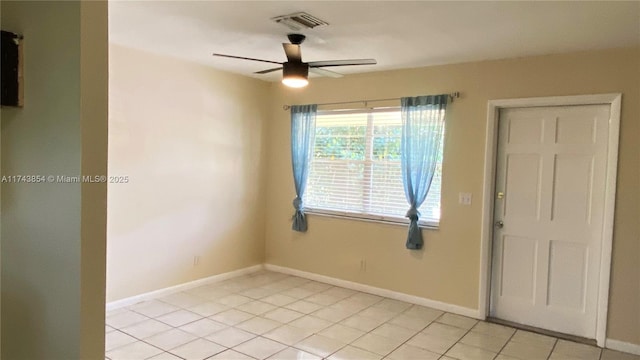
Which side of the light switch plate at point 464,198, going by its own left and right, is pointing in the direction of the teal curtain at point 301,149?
right

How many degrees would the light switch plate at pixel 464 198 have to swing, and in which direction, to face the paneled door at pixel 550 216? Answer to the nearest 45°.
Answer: approximately 90° to its left

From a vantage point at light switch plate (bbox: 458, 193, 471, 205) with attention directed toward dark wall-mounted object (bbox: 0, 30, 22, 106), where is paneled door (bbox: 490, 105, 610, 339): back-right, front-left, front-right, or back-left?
back-left

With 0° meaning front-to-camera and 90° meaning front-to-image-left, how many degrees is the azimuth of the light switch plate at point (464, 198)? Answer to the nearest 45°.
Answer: approximately 0°

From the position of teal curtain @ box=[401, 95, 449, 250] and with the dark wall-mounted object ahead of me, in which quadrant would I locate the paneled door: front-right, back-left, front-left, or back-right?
back-left

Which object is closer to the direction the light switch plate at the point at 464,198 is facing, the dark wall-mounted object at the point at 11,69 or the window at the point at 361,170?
the dark wall-mounted object

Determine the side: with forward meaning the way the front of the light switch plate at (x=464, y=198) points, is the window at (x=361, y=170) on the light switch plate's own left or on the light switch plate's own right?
on the light switch plate's own right
